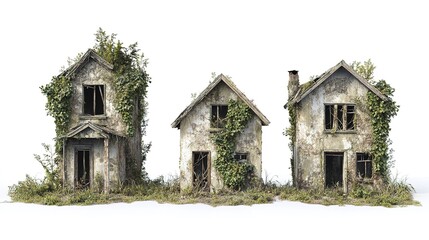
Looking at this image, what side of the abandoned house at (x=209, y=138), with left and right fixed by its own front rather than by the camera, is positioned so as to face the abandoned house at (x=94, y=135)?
right

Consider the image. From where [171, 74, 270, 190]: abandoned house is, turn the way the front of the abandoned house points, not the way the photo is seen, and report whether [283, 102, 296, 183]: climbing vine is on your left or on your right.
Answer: on your left

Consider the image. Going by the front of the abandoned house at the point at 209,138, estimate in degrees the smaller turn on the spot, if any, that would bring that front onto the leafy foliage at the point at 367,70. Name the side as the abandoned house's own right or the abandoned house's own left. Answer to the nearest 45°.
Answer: approximately 90° to the abandoned house's own left

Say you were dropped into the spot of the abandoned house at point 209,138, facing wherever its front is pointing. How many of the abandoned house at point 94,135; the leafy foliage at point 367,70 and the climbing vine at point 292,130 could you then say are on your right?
1

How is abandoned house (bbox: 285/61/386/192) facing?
toward the camera

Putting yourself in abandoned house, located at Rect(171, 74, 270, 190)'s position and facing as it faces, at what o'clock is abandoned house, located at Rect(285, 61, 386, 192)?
abandoned house, located at Rect(285, 61, 386, 192) is roughly at 9 o'clock from abandoned house, located at Rect(171, 74, 270, 190).

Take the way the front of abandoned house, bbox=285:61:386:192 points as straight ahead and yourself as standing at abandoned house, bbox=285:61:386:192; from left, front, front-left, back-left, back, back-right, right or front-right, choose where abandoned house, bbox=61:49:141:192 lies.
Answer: right

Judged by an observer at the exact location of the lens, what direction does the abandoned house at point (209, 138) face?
facing the viewer

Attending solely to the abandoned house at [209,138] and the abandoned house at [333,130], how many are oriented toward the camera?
2
